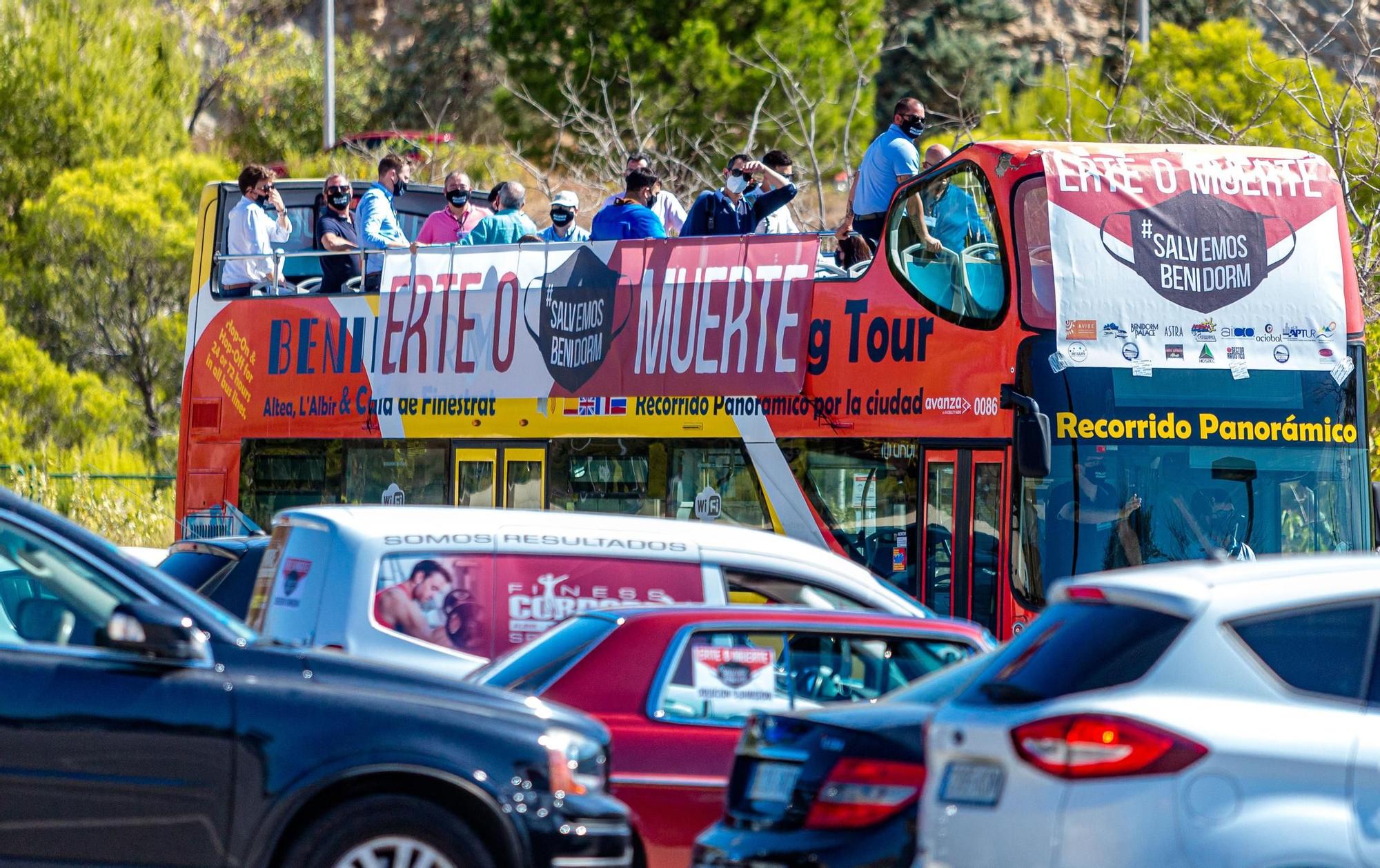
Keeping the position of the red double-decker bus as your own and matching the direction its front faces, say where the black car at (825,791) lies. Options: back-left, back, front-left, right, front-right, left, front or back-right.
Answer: front-right

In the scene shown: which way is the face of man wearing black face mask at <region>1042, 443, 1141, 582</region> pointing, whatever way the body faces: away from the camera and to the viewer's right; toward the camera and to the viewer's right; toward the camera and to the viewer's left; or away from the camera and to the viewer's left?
toward the camera and to the viewer's right

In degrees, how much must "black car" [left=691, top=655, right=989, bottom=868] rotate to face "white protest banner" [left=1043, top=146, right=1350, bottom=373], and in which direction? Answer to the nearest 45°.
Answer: approximately 45° to its left

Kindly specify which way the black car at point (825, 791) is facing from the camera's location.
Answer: facing away from the viewer and to the right of the viewer

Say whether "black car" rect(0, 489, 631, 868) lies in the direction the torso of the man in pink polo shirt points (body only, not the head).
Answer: yes

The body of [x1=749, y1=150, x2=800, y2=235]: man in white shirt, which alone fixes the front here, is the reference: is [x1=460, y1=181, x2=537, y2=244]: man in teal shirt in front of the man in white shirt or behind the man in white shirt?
behind

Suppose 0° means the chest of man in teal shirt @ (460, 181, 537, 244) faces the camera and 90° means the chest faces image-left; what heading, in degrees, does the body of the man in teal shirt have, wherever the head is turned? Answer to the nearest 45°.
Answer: approximately 180°

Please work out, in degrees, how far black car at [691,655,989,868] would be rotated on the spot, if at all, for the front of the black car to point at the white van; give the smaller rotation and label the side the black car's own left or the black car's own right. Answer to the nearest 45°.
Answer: approximately 90° to the black car's own left

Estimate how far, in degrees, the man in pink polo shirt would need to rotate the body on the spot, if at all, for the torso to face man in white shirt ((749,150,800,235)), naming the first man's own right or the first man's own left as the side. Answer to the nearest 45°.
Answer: approximately 45° to the first man's own left

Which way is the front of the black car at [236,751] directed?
to the viewer's right
